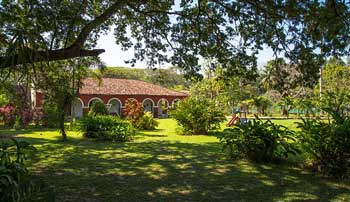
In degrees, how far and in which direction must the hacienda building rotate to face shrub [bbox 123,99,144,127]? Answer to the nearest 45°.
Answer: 0° — it already faces it

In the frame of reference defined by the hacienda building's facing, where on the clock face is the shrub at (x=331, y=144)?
The shrub is roughly at 12 o'clock from the hacienda building.

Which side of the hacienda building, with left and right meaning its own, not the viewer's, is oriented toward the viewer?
front

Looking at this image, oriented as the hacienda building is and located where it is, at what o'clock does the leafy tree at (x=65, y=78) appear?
The leafy tree is roughly at 12 o'clock from the hacienda building.

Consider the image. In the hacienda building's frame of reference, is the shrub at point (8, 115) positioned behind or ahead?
ahead

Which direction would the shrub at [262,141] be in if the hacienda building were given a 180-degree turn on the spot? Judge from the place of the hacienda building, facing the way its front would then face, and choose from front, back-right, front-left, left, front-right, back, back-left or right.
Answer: back

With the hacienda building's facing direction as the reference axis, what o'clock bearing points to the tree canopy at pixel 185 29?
The tree canopy is roughly at 12 o'clock from the hacienda building.

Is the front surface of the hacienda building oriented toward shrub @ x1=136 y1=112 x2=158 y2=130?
yes

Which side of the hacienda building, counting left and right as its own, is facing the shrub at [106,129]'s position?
front
